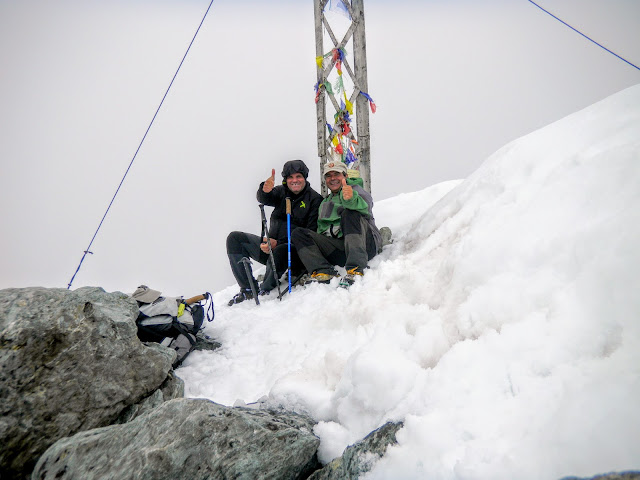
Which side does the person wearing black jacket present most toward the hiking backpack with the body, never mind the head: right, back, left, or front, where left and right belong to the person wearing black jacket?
front

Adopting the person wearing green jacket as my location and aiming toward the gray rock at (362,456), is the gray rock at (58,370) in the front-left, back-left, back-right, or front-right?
front-right

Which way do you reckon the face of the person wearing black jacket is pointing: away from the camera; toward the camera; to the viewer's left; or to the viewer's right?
toward the camera

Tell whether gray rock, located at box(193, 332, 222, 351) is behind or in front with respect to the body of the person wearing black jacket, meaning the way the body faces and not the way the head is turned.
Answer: in front

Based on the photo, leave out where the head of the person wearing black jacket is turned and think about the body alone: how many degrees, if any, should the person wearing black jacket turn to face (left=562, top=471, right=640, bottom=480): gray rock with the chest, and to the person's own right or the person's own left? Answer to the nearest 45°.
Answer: approximately 45° to the person's own left

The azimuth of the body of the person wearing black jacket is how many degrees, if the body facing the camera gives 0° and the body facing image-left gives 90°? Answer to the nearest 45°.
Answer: approximately 45°

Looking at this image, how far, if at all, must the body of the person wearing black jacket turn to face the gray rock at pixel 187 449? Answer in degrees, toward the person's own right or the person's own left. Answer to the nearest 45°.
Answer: approximately 45° to the person's own left

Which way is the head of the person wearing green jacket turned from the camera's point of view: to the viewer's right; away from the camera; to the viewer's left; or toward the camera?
toward the camera

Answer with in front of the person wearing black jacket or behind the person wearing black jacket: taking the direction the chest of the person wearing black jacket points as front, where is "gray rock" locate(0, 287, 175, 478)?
in front
